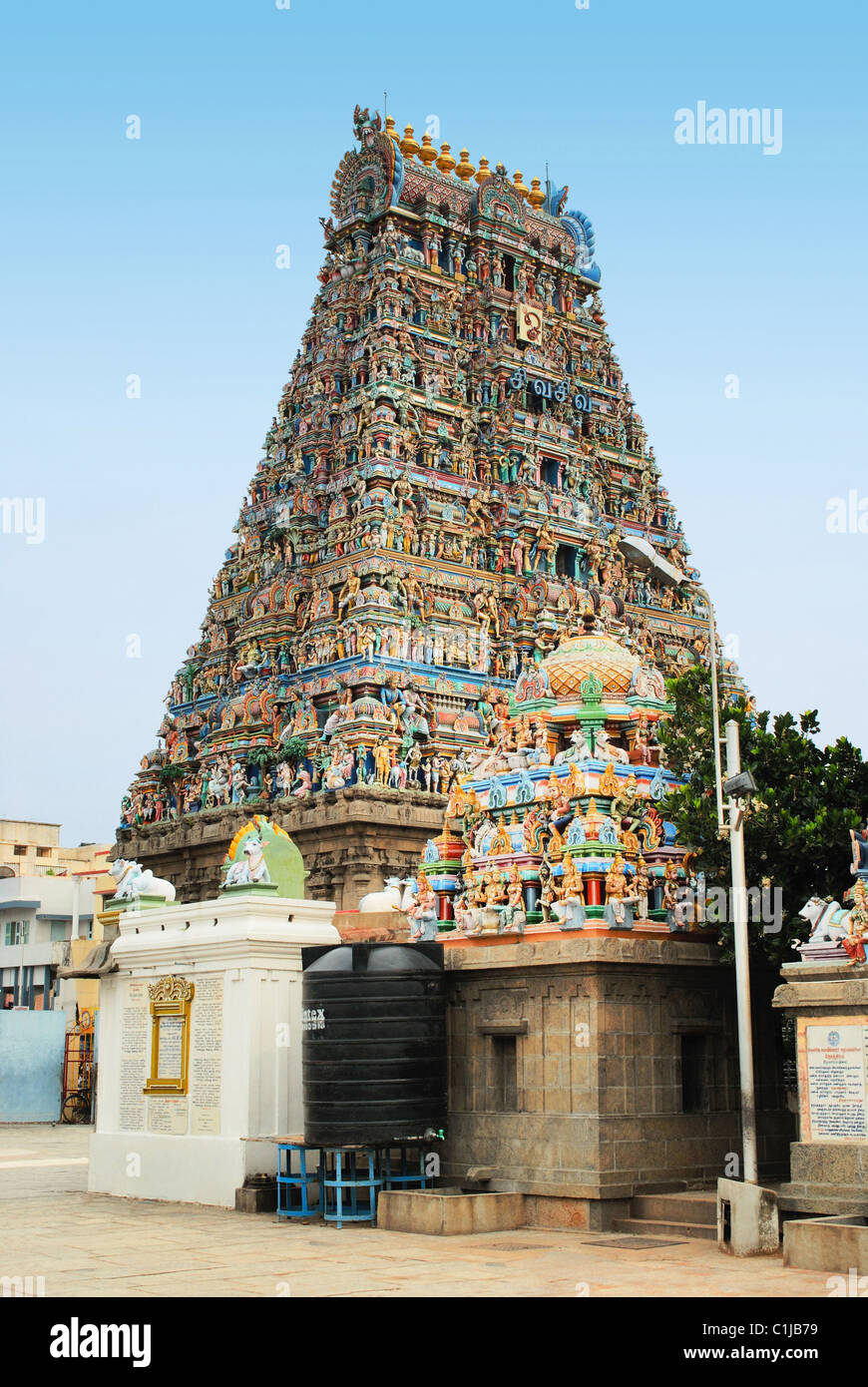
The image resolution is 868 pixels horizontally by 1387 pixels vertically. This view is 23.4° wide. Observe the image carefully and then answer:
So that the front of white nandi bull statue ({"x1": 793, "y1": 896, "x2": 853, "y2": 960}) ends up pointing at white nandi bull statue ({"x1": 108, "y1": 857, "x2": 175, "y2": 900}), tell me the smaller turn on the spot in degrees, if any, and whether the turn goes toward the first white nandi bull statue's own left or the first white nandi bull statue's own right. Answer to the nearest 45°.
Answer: approximately 45° to the first white nandi bull statue's own right

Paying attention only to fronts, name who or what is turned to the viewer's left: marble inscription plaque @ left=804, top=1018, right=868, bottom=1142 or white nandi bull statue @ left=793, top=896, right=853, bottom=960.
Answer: the white nandi bull statue

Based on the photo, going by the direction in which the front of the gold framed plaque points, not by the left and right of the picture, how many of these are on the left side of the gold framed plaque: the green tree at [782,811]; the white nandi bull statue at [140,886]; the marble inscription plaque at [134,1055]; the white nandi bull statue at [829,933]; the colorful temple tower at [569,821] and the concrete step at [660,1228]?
4

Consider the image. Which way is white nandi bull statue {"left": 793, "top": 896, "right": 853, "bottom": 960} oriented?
to the viewer's left

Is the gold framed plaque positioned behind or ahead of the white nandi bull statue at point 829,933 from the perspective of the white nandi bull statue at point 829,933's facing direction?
ahead

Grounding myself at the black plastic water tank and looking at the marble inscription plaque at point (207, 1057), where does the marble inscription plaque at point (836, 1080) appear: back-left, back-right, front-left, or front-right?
back-right

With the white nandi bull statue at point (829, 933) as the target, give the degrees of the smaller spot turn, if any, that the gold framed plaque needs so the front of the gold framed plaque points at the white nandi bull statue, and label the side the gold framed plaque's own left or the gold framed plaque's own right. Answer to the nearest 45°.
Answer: approximately 90° to the gold framed plaque's own left
